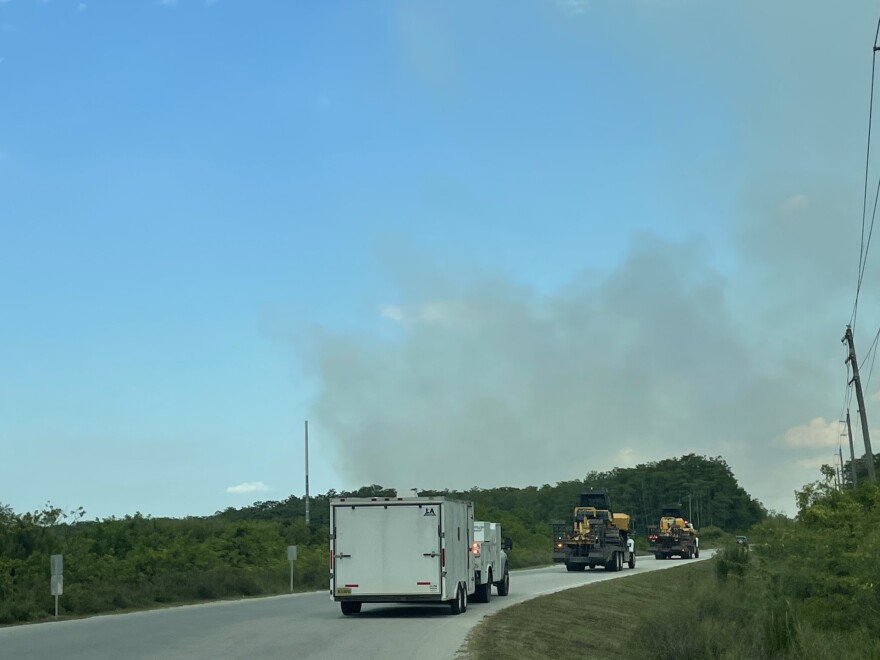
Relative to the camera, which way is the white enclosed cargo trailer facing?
away from the camera

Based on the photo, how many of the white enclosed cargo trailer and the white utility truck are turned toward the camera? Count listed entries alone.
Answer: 0

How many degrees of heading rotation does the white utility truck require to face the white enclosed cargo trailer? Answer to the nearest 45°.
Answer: approximately 135° to its right

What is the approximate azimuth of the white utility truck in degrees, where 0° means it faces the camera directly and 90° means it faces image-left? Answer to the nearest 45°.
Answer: approximately 225°

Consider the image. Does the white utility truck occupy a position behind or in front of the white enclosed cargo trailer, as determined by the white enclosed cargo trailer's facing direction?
in front
